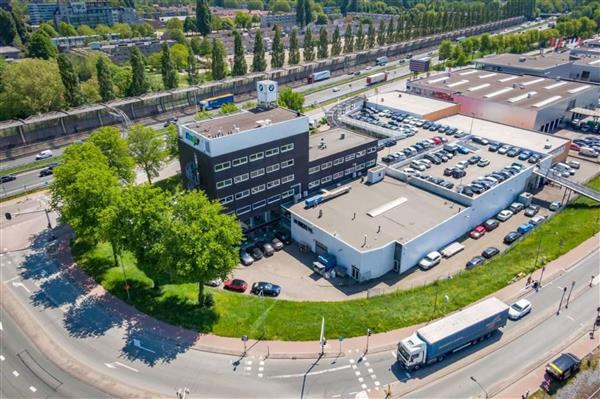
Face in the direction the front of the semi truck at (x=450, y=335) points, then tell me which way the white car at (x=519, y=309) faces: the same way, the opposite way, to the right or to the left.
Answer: the same way

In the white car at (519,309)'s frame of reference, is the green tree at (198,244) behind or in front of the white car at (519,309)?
in front

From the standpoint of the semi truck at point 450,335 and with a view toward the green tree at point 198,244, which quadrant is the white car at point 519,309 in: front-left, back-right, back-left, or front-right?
back-right

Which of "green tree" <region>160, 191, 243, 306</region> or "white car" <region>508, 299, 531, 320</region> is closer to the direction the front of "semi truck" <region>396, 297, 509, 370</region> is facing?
the green tree

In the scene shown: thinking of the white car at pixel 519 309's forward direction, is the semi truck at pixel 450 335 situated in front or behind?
in front

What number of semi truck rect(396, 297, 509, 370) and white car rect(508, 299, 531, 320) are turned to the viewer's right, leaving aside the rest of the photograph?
0

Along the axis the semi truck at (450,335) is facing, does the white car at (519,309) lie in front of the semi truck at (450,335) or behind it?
behind

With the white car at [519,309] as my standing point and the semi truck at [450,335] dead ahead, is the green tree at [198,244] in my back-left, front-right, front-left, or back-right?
front-right

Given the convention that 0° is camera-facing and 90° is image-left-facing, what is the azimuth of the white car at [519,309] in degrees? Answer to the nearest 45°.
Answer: approximately 45°

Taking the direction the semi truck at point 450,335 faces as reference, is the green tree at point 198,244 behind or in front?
in front

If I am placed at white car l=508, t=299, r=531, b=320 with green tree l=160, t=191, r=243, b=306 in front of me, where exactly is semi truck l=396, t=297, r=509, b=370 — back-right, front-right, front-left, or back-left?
front-left

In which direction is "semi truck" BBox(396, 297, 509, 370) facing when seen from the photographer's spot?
facing the viewer and to the left of the viewer
